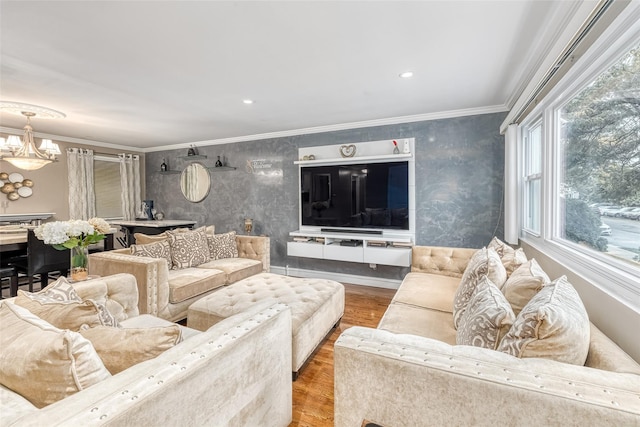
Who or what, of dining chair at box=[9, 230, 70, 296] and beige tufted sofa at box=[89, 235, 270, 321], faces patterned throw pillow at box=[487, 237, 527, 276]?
the beige tufted sofa

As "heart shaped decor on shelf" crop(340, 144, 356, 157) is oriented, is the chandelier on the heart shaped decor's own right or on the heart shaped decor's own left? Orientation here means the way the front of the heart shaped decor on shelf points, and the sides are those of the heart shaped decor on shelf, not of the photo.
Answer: on the heart shaped decor's own right

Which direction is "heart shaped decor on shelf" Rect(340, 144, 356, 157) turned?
toward the camera

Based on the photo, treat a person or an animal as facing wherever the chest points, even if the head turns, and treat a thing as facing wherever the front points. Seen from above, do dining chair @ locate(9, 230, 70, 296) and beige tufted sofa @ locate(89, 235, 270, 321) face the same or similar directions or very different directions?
very different directions

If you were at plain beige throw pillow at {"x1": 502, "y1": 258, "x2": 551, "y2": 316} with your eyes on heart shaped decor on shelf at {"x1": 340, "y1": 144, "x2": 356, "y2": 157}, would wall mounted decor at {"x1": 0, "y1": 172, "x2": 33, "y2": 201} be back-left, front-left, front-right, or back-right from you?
front-left

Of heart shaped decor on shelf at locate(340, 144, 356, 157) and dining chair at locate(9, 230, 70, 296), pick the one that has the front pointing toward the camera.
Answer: the heart shaped decor on shelf

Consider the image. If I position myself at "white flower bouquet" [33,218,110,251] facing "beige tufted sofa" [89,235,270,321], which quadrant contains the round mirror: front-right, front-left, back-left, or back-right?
front-left

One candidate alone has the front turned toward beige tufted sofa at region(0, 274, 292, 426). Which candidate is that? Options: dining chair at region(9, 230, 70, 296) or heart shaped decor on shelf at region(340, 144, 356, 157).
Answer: the heart shaped decor on shelf

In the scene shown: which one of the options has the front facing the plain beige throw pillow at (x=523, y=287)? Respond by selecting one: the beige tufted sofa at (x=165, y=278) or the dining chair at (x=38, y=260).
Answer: the beige tufted sofa

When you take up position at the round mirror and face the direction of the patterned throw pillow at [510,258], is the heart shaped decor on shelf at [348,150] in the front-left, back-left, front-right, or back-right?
front-left

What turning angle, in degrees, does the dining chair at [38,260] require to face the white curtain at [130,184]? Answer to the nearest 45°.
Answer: approximately 90° to its right

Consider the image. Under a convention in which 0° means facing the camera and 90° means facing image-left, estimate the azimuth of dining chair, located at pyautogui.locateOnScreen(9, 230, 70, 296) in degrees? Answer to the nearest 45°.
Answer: approximately 135°

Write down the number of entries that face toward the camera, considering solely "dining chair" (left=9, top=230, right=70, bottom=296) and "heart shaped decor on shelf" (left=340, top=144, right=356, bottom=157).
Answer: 1

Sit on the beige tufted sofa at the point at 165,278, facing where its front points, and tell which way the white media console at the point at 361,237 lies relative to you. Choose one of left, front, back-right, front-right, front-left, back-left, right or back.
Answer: front-left
